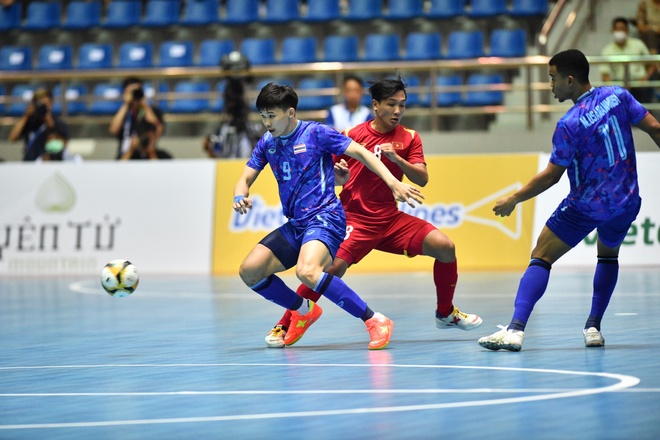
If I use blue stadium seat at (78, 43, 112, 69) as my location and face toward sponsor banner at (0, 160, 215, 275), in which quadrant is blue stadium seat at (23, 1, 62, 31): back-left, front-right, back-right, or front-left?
back-right

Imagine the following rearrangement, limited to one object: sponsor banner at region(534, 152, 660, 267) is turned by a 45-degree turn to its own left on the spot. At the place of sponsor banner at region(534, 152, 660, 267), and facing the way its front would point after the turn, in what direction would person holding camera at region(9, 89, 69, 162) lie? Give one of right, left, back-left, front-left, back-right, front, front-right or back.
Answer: back-right

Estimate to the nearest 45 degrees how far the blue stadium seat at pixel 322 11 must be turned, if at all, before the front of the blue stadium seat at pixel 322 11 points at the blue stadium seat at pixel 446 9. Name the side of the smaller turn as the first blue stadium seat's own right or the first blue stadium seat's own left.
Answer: approximately 90° to the first blue stadium seat's own left

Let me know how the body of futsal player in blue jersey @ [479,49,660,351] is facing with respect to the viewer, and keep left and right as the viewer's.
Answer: facing away from the viewer and to the left of the viewer

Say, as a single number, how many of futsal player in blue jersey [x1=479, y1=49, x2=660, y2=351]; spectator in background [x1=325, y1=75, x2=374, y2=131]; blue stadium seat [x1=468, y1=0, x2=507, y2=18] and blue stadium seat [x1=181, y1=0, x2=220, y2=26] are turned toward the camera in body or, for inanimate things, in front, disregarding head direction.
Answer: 3

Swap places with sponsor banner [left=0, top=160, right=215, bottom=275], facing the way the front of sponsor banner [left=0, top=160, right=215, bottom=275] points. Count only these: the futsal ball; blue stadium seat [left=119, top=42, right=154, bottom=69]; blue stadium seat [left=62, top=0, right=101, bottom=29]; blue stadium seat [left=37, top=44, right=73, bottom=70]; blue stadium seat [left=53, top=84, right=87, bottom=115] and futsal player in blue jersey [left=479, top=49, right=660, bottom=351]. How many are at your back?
4

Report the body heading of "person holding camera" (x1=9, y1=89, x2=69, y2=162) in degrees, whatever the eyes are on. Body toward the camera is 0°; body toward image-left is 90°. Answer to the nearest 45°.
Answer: approximately 0°
